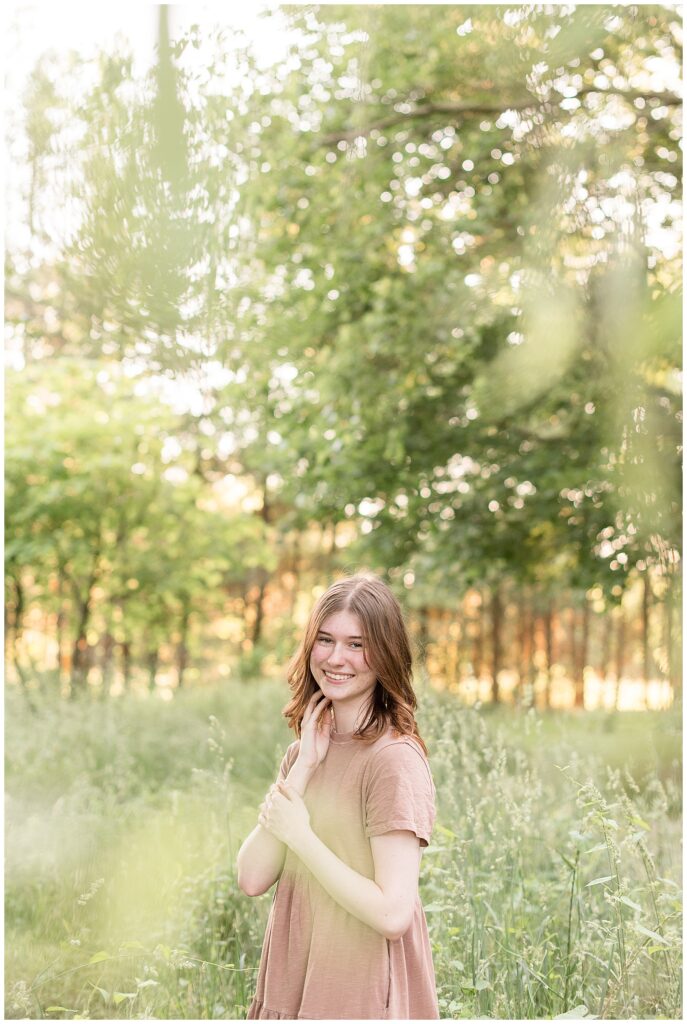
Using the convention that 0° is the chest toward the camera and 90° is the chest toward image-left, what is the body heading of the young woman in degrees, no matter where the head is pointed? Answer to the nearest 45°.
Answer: approximately 45°

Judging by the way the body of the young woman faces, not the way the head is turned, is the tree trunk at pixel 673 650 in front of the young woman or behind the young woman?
behind

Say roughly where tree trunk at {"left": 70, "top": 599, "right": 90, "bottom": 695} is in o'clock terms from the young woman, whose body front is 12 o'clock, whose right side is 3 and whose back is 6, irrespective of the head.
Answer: The tree trunk is roughly at 4 o'clock from the young woman.

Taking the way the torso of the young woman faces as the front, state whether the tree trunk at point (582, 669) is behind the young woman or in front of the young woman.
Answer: behind
